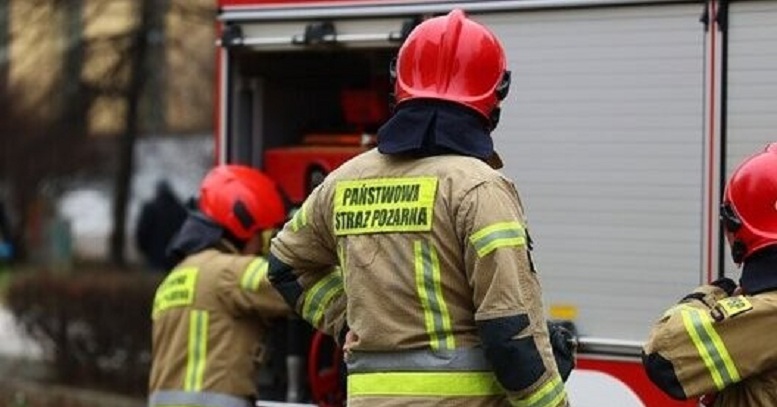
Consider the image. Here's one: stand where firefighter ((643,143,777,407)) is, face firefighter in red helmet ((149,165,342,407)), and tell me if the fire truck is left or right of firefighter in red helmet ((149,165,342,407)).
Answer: right

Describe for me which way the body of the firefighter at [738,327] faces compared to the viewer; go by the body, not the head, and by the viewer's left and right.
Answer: facing away from the viewer and to the left of the viewer

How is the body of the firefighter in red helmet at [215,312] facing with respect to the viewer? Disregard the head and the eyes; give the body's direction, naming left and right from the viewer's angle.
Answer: facing away from the viewer and to the right of the viewer

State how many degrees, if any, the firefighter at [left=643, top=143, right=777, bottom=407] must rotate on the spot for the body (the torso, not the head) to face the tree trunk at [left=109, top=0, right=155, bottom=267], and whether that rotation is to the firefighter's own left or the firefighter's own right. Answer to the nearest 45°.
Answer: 0° — they already face it

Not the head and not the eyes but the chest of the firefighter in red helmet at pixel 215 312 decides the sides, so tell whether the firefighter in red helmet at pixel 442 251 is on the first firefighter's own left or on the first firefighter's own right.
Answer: on the first firefighter's own right

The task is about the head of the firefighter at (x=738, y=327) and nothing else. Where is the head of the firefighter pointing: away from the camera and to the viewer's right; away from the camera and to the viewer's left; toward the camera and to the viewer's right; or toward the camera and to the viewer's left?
away from the camera and to the viewer's left

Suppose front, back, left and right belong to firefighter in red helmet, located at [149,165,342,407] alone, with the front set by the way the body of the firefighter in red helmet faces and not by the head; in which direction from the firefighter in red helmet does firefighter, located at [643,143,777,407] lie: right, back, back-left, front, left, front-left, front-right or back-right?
right

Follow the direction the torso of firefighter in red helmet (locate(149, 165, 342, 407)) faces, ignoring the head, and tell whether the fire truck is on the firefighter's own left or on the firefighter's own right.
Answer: on the firefighter's own right

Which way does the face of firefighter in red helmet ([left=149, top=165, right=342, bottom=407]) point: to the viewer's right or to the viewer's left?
to the viewer's right

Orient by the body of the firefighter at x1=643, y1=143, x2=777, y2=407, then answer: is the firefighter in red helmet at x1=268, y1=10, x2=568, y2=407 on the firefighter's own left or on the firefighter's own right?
on the firefighter's own left

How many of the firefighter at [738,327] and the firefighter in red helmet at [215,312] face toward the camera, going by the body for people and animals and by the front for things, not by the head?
0

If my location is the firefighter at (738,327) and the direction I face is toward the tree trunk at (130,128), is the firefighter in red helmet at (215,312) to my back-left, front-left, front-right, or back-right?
front-left
